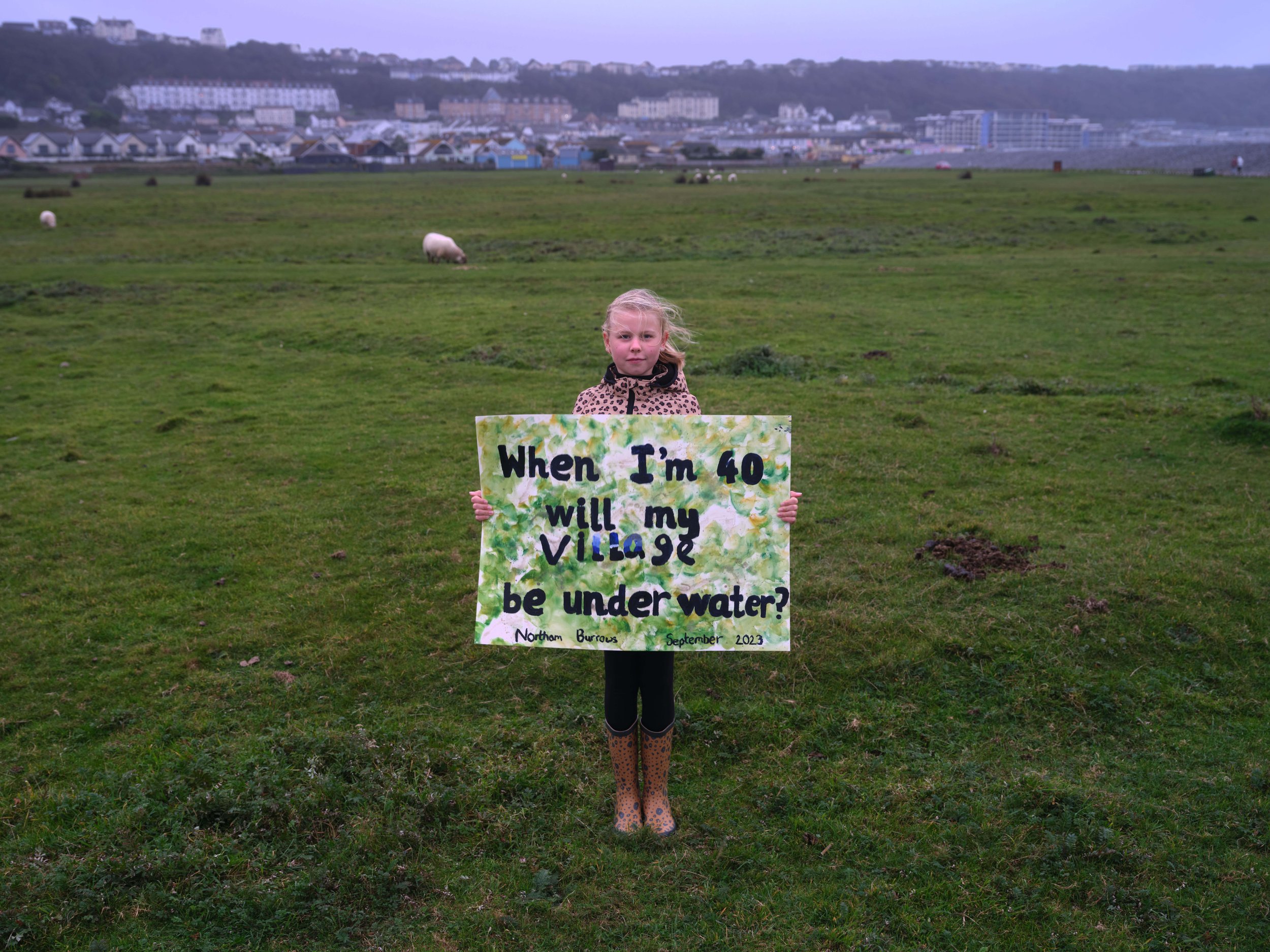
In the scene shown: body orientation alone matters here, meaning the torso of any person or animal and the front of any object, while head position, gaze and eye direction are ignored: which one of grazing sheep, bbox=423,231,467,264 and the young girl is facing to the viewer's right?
the grazing sheep

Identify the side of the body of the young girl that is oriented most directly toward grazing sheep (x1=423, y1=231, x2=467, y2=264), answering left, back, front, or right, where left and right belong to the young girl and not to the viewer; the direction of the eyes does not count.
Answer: back

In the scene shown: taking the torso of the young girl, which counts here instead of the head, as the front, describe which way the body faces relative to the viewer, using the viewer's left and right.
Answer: facing the viewer

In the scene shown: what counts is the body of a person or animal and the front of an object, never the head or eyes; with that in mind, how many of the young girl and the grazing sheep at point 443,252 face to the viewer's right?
1

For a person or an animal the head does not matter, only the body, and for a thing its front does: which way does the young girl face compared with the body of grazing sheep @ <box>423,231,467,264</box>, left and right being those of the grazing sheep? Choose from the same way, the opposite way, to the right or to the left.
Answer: to the right

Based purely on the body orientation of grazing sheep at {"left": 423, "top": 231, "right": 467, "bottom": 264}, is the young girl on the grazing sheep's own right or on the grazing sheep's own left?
on the grazing sheep's own right

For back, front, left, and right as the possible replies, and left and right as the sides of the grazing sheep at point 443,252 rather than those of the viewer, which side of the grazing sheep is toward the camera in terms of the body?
right

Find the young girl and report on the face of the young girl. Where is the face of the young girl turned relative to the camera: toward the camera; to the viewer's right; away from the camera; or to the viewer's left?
toward the camera
